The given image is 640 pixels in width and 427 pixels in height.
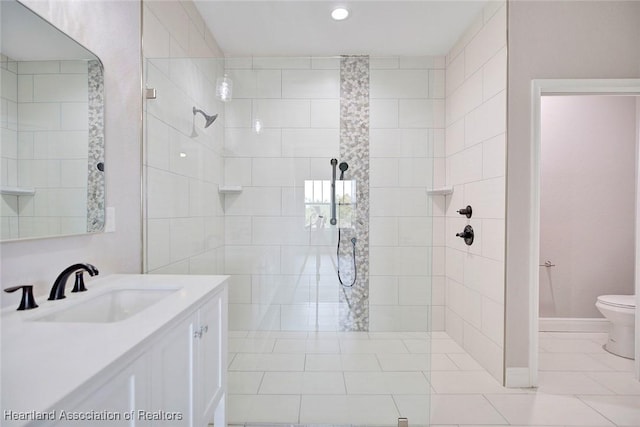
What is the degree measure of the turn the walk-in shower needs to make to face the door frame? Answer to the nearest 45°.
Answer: approximately 90° to its left

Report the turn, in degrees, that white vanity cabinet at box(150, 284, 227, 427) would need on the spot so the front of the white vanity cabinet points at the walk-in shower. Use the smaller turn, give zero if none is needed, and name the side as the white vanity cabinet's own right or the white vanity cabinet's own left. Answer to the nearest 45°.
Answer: approximately 90° to the white vanity cabinet's own left

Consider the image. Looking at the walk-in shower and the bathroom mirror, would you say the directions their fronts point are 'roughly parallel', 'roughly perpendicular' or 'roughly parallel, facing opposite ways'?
roughly perpendicular

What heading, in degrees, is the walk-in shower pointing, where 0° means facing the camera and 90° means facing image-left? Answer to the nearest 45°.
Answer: approximately 0°

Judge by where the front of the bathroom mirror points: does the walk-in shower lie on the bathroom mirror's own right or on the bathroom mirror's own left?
on the bathroom mirror's own left

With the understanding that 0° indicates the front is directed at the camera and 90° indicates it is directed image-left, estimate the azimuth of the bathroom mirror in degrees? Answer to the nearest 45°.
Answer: approximately 315°

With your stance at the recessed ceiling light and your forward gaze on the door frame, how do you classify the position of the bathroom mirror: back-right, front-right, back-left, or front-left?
back-right

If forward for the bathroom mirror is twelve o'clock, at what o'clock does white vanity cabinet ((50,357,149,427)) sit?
The white vanity cabinet is roughly at 1 o'clock from the bathroom mirror.

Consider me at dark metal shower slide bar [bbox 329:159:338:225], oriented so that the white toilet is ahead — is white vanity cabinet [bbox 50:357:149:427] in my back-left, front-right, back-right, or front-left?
back-right
